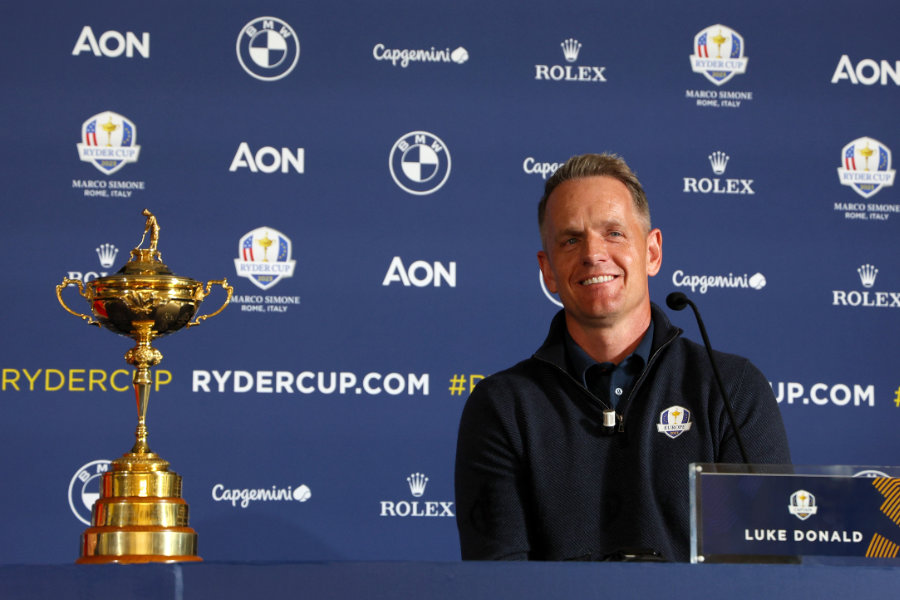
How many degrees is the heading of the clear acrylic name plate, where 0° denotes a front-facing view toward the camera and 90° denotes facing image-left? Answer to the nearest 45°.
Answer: approximately 0°

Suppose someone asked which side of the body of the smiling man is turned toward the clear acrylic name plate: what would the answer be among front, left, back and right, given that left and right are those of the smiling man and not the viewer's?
front

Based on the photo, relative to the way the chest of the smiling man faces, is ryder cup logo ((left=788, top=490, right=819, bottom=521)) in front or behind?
in front

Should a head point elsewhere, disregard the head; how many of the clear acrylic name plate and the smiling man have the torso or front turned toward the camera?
2

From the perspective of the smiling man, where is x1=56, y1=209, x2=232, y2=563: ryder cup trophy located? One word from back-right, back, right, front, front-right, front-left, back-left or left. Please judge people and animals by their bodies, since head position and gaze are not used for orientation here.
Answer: right

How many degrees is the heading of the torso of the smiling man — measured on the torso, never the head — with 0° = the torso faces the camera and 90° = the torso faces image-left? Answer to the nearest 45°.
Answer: approximately 0°
